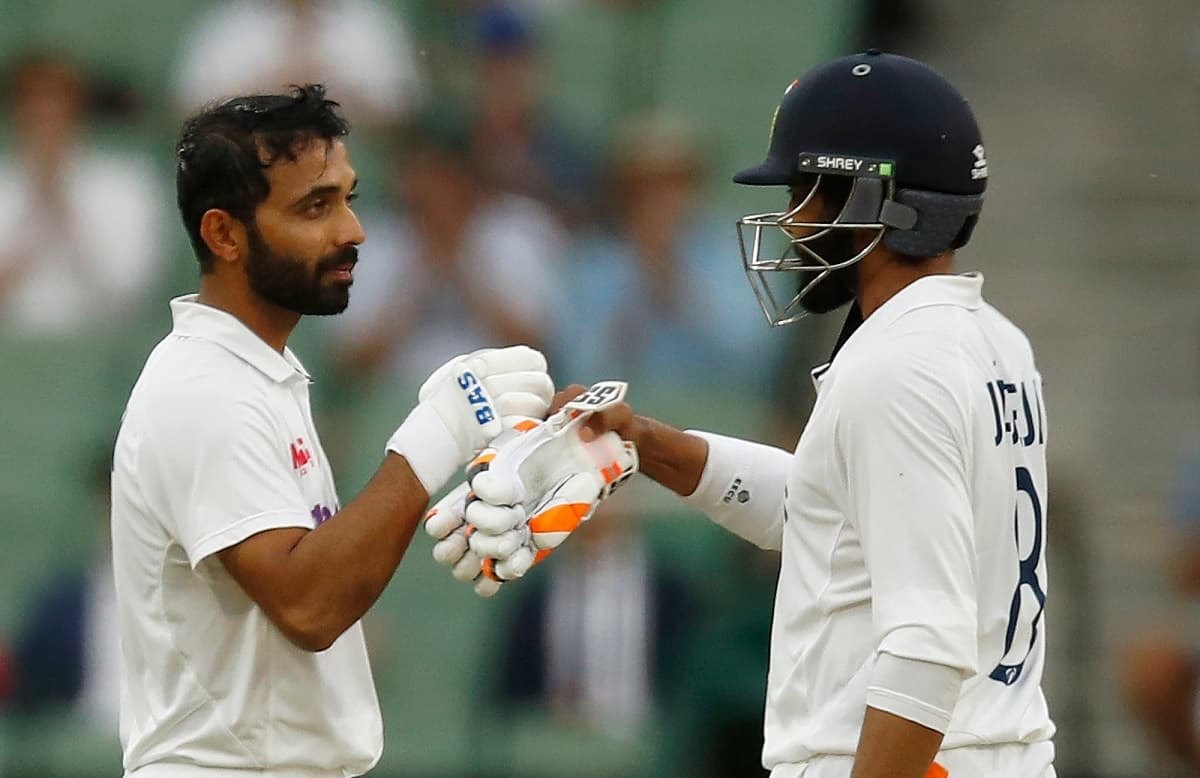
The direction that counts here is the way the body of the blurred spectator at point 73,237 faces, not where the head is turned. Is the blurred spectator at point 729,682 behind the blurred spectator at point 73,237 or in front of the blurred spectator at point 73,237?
in front

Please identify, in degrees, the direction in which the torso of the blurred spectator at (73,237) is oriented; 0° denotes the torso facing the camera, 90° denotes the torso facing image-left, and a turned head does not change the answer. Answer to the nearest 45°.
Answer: approximately 0°

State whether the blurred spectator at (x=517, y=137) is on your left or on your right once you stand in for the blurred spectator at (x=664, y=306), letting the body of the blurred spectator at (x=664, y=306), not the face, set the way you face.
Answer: on your right

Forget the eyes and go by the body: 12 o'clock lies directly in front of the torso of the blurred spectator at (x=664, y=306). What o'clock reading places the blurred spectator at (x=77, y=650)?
the blurred spectator at (x=77, y=650) is roughly at 2 o'clock from the blurred spectator at (x=664, y=306).

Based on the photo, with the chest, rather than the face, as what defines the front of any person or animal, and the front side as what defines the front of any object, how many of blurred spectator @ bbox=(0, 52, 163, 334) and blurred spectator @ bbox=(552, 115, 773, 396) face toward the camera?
2

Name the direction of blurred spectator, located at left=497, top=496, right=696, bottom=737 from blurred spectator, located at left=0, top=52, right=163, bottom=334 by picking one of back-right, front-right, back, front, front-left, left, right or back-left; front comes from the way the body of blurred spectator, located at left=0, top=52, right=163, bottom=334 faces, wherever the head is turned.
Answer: front-left
